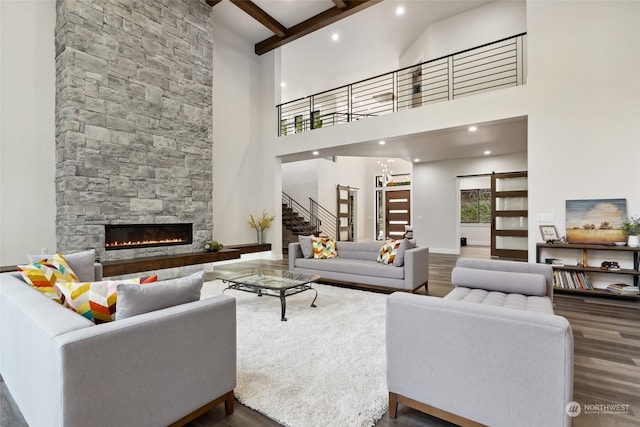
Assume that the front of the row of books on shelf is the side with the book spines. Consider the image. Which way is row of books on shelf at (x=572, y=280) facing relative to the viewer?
toward the camera

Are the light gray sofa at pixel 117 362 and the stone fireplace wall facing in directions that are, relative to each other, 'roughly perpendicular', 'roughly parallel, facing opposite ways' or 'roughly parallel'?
roughly perpendicular

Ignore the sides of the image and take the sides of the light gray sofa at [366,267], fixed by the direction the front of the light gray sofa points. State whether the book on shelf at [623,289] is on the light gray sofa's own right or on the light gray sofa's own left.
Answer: on the light gray sofa's own left

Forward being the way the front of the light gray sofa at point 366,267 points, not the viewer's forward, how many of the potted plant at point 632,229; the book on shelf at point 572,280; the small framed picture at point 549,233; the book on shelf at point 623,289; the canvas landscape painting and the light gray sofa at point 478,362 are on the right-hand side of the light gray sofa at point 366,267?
0

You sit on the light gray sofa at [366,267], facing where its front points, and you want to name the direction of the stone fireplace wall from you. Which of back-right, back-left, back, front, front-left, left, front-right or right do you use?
front-right

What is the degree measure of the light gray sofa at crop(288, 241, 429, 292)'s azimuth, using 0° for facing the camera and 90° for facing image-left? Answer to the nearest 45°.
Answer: approximately 45°

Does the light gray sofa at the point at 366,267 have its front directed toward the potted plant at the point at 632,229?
no

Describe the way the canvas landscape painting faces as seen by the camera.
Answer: facing the viewer

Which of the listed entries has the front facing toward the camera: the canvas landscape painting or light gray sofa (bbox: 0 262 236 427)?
the canvas landscape painting

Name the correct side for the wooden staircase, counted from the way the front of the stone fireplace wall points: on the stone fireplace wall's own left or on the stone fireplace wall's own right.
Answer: on the stone fireplace wall's own left

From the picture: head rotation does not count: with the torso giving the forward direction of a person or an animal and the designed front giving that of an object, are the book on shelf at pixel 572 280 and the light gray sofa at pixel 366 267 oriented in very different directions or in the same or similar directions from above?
same or similar directions

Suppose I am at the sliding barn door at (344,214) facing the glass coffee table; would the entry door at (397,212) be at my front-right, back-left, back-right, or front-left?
back-left

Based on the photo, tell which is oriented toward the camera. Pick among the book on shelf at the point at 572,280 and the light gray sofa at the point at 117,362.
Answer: the book on shelf
